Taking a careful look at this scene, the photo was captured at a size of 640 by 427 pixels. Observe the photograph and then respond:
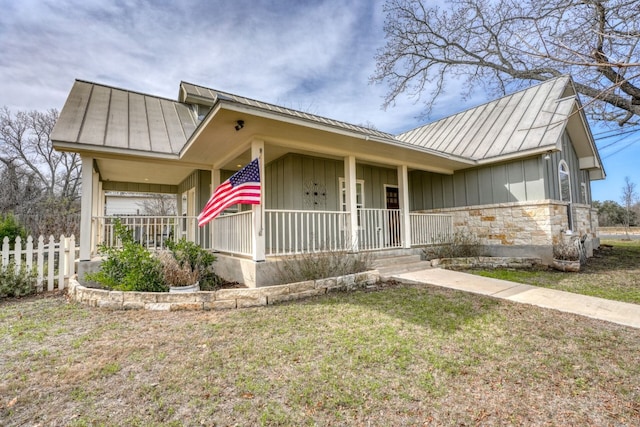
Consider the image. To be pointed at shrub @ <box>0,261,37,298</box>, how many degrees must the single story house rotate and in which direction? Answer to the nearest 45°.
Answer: approximately 90° to its right

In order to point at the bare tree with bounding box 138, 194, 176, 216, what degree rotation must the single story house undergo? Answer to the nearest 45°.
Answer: approximately 180°

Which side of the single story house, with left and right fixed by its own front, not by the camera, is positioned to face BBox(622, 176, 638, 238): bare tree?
left

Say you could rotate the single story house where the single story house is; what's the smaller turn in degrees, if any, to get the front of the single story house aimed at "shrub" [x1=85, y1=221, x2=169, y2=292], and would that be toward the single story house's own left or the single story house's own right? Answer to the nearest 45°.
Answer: approximately 90° to the single story house's own right

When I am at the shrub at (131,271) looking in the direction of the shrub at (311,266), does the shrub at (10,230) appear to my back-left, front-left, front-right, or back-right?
back-left

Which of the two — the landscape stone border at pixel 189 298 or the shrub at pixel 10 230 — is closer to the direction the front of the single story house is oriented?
the landscape stone border
